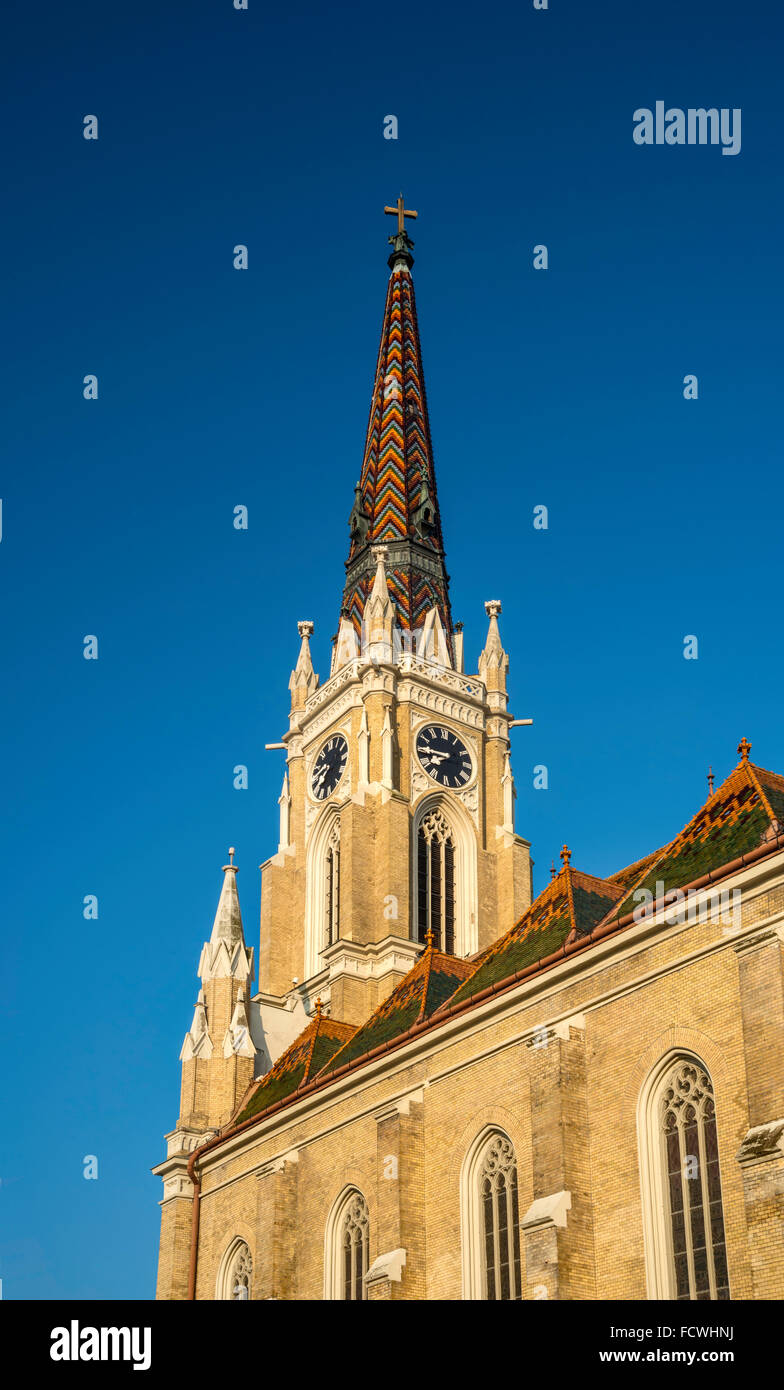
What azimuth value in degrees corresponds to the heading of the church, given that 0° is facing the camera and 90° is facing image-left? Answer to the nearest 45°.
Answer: approximately 135°
